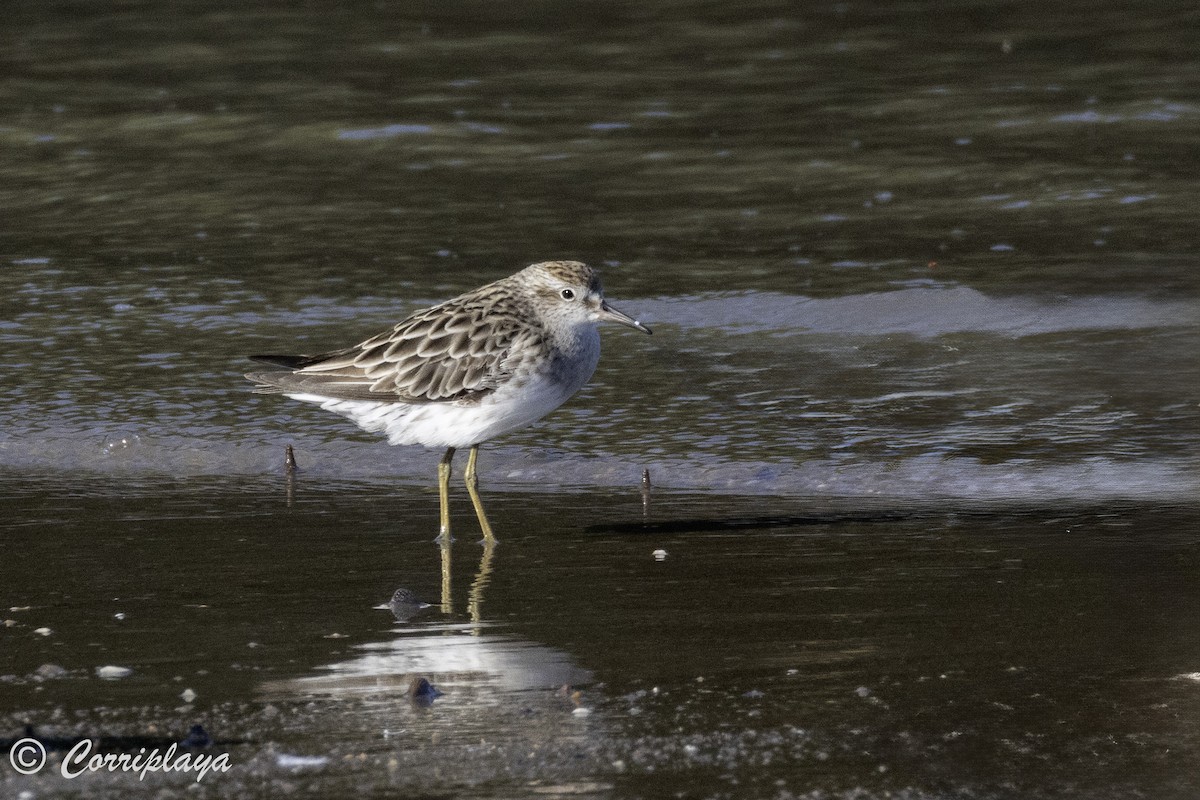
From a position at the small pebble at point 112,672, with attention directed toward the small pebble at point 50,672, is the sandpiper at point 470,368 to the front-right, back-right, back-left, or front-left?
back-right

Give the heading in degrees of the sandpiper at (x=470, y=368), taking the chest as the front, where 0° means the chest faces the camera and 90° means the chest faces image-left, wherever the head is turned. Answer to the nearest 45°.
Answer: approximately 270°

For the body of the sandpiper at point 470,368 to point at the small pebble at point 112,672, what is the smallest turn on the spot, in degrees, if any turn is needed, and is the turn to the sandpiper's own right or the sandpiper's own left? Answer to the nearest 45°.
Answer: approximately 135° to the sandpiper's own right

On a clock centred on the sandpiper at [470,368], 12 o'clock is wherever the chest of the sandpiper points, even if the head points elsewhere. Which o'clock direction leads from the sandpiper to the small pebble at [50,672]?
The small pebble is roughly at 4 o'clock from the sandpiper.
